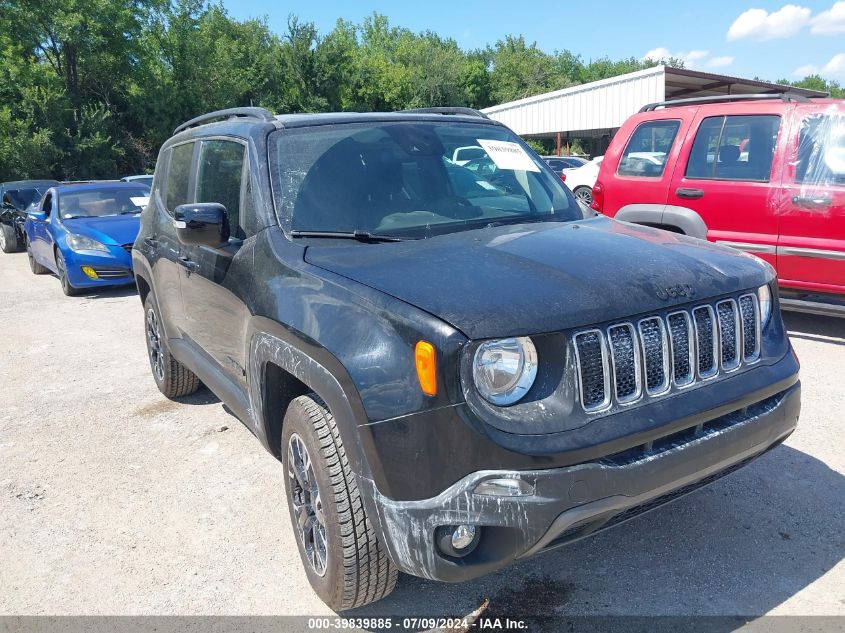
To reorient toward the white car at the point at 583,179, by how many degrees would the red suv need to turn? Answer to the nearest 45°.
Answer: approximately 90° to its left

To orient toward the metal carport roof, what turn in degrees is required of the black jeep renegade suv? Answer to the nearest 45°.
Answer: approximately 135° to its left

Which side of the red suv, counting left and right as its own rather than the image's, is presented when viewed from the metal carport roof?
left

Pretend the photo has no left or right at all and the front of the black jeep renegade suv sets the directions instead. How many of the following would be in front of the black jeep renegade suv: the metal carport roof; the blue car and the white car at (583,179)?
0

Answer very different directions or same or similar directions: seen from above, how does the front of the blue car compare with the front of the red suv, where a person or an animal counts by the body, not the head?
same or similar directions

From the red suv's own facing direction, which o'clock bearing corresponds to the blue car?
The blue car is roughly at 6 o'clock from the red suv.

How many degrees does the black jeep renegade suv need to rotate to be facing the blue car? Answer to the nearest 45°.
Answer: approximately 180°

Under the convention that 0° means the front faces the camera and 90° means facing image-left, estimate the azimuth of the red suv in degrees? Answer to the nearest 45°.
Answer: approximately 270°

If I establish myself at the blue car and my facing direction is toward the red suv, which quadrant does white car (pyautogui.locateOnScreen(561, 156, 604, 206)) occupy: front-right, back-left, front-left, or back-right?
front-left

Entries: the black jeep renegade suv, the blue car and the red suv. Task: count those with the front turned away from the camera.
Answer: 0

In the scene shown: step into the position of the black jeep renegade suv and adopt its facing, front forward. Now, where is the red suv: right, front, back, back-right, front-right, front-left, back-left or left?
left

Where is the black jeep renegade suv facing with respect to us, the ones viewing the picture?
facing the viewer and to the right of the viewer

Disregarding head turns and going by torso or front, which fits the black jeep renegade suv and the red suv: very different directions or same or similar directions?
same or similar directions
